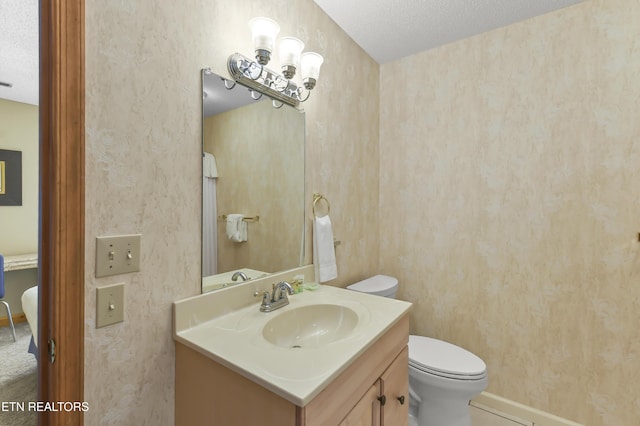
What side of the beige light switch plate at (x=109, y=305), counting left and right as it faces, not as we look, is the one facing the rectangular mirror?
left

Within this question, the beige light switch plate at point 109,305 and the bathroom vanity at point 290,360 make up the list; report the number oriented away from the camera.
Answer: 0

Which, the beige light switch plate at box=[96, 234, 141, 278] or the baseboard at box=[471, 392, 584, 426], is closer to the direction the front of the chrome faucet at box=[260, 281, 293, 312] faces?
the baseboard

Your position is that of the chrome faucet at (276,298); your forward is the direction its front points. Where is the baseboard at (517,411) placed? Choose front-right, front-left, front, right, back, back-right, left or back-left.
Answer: front-left

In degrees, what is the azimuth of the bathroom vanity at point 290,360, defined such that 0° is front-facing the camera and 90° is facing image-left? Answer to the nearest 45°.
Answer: approximately 315°

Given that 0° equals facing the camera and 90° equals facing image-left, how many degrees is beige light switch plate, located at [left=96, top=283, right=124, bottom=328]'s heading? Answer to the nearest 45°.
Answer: approximately 315°

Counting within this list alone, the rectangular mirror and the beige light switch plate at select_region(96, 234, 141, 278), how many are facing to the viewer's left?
0

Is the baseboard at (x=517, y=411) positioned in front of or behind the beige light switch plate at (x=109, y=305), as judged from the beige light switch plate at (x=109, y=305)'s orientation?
in front

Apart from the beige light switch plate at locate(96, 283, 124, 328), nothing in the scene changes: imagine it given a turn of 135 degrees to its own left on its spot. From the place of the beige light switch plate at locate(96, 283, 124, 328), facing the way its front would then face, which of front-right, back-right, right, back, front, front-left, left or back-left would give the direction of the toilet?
right
